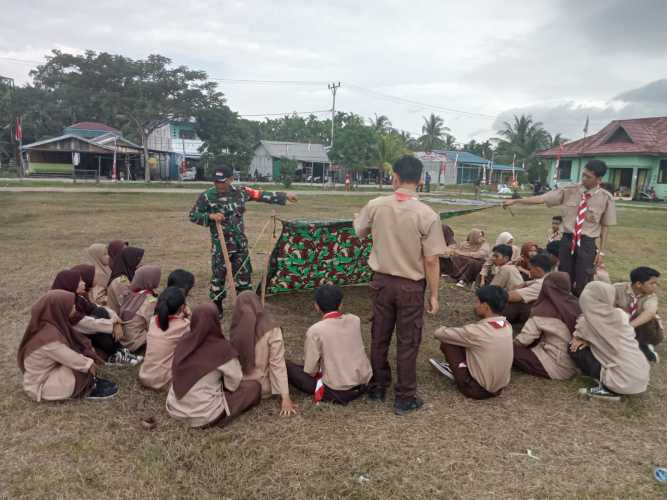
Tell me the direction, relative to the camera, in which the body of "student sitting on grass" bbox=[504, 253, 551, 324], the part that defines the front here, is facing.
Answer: to the viewer's left

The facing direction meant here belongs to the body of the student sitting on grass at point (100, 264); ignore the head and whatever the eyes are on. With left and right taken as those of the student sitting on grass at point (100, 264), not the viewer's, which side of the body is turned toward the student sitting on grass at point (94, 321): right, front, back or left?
right

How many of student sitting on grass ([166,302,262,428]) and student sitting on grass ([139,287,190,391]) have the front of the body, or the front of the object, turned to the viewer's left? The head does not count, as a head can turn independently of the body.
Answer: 0

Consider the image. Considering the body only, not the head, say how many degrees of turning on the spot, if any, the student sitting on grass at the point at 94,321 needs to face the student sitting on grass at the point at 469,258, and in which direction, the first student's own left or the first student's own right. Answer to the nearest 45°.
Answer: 0° — they already face them

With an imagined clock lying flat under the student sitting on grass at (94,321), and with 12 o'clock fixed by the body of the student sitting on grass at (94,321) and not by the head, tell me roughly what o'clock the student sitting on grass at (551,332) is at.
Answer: the student sitting on grass at (551,332) is roughly at 1 o'clock from the student sitting on grass at (94,321).

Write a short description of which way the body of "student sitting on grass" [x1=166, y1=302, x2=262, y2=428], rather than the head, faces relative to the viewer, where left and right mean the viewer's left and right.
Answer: facing away from the viewer and to the right of the viewer

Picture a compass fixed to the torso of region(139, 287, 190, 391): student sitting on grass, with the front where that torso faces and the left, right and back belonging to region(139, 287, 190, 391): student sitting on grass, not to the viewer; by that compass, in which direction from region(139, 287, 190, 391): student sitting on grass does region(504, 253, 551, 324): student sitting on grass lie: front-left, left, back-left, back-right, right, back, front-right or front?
front-right

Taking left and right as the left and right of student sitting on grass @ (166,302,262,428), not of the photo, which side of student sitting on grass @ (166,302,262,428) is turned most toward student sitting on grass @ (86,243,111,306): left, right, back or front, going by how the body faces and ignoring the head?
left

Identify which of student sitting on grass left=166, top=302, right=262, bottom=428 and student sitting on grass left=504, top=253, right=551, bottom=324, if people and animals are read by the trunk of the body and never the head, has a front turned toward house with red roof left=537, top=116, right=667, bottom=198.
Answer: student sitting on grass left=166, top=302, right=262, bottom=428

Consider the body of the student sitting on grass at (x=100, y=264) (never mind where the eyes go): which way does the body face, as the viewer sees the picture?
to the viewer's right

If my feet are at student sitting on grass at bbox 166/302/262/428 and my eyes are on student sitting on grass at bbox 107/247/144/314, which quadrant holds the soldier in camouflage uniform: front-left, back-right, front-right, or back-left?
front-right

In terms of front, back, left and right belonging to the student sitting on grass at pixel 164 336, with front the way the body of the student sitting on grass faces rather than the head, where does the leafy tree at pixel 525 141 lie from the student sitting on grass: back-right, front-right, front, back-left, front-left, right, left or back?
front

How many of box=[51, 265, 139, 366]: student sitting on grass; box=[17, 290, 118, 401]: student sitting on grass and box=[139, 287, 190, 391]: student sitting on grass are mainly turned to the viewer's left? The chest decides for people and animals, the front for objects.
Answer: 0
